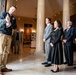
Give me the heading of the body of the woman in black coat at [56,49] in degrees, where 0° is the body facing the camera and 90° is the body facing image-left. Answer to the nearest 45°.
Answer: approximately 45°

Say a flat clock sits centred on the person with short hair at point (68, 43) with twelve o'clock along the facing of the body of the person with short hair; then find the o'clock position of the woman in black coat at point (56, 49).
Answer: The woman in black coat is roughly at 11 o'clock from the person with short hair.

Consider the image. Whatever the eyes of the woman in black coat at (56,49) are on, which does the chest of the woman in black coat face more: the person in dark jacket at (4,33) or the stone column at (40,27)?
the person in dark jacket

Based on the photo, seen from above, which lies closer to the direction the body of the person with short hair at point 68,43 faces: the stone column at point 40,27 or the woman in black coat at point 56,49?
the woman in black coat

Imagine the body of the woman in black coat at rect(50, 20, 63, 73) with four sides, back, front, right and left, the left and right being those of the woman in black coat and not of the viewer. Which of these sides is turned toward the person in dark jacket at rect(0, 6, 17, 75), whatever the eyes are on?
front

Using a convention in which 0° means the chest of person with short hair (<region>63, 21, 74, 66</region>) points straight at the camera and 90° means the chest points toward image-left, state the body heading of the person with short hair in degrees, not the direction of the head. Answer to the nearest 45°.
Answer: approximately 45°

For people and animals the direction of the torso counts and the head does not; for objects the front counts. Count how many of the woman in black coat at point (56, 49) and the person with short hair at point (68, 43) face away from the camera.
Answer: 0

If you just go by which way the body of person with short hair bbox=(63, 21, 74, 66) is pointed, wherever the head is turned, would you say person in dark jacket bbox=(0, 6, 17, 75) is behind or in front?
in front
